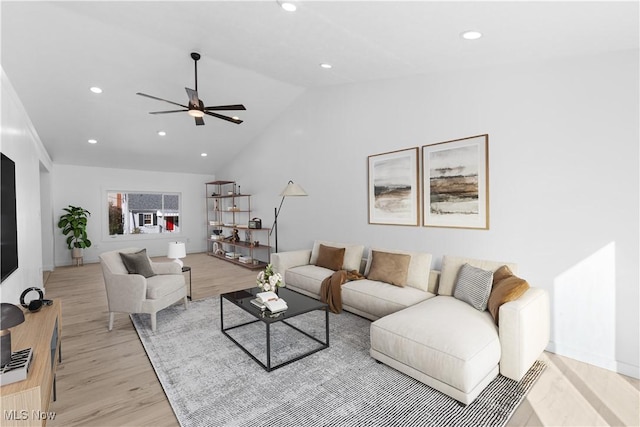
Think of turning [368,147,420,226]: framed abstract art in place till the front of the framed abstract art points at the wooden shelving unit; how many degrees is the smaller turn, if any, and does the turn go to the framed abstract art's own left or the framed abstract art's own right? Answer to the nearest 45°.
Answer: approximately 90° to the framed abstract art's own right

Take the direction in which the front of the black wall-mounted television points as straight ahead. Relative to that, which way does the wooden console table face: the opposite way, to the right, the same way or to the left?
the same way

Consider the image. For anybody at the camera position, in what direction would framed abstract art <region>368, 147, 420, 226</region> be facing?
facing the viewer and to the left of the viewer

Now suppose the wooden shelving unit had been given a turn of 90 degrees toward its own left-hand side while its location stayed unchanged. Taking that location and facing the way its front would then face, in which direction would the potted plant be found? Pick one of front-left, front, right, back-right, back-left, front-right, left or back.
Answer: back-right

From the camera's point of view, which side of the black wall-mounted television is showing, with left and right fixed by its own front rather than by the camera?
right

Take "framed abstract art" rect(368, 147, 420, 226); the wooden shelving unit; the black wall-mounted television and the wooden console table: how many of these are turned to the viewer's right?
2

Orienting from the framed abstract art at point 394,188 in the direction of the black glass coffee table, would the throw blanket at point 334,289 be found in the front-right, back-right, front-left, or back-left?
front-right

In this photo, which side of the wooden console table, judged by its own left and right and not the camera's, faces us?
right

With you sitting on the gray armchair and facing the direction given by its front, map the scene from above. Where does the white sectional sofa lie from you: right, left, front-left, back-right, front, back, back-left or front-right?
front

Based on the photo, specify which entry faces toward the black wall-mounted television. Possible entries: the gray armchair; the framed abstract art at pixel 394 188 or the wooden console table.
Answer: the framed abstract art

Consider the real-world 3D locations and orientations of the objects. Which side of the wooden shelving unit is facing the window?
right

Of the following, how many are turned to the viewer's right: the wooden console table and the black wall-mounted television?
2

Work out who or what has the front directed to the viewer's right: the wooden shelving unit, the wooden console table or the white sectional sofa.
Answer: the wooden console table

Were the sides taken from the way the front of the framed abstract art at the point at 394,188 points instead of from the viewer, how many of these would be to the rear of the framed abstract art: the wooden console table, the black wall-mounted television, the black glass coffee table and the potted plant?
0

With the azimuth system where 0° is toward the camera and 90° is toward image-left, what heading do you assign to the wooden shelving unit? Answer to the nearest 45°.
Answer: approximately 45°
